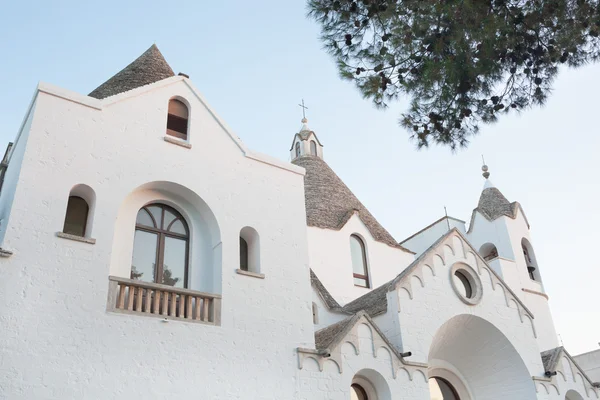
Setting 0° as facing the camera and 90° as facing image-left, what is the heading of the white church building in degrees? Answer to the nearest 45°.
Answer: approximately 315°
